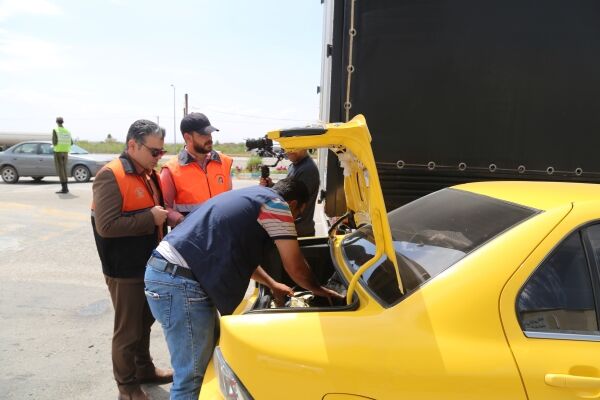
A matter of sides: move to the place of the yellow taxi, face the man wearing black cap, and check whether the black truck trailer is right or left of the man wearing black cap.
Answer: right

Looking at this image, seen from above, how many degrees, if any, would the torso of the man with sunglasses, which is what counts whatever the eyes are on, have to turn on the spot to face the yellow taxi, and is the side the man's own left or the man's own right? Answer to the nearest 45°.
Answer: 0° — they already face it

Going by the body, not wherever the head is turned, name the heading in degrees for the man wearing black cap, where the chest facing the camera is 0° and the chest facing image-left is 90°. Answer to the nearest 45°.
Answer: approximately 315°

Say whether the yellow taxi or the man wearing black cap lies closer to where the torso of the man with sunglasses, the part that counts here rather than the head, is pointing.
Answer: the yellow taxi
